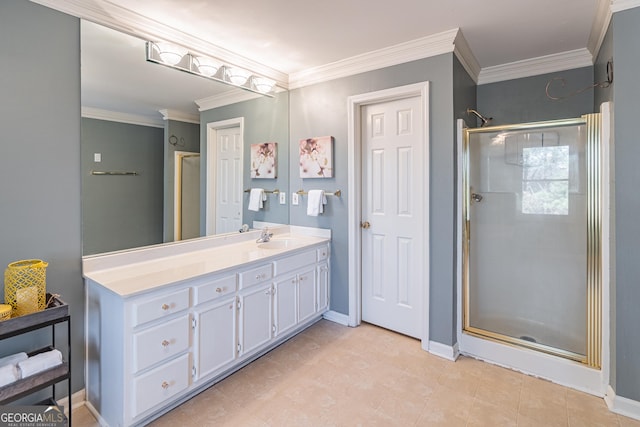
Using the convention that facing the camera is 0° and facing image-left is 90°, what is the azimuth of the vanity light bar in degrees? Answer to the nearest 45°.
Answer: approximately 315°

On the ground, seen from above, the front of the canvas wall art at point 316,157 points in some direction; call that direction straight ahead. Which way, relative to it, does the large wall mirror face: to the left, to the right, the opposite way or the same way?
to the left

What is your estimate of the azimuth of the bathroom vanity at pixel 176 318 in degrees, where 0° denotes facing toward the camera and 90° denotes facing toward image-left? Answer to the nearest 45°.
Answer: approximately 315°

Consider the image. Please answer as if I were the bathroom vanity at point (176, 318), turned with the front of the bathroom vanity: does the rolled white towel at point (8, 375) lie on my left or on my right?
on my right
